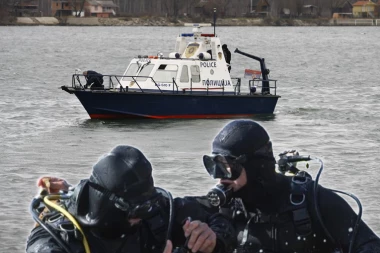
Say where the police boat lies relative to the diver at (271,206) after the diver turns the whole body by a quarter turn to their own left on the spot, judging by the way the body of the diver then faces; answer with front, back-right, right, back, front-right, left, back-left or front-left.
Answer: back-left

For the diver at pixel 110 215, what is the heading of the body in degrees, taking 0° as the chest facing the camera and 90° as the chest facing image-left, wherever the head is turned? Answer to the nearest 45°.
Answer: approximately 315°

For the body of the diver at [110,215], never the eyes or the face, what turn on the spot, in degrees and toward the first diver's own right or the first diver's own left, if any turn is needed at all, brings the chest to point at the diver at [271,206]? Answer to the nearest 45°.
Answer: approximately 90° to the first diver's own left

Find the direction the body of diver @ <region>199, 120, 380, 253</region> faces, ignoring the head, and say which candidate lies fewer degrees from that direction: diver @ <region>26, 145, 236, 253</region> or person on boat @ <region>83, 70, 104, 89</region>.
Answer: the diver

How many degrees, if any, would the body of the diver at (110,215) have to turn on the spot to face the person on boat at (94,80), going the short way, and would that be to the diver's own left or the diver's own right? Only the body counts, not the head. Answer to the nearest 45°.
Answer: approximately 135° to the diver's own left

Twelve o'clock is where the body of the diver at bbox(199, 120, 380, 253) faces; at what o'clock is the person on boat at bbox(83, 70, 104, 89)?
The person on boat is roughly at 4 o'clock from the diver.

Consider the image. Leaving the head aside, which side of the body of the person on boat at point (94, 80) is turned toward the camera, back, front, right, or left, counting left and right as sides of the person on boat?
left

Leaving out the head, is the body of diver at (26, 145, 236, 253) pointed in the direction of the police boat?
no
